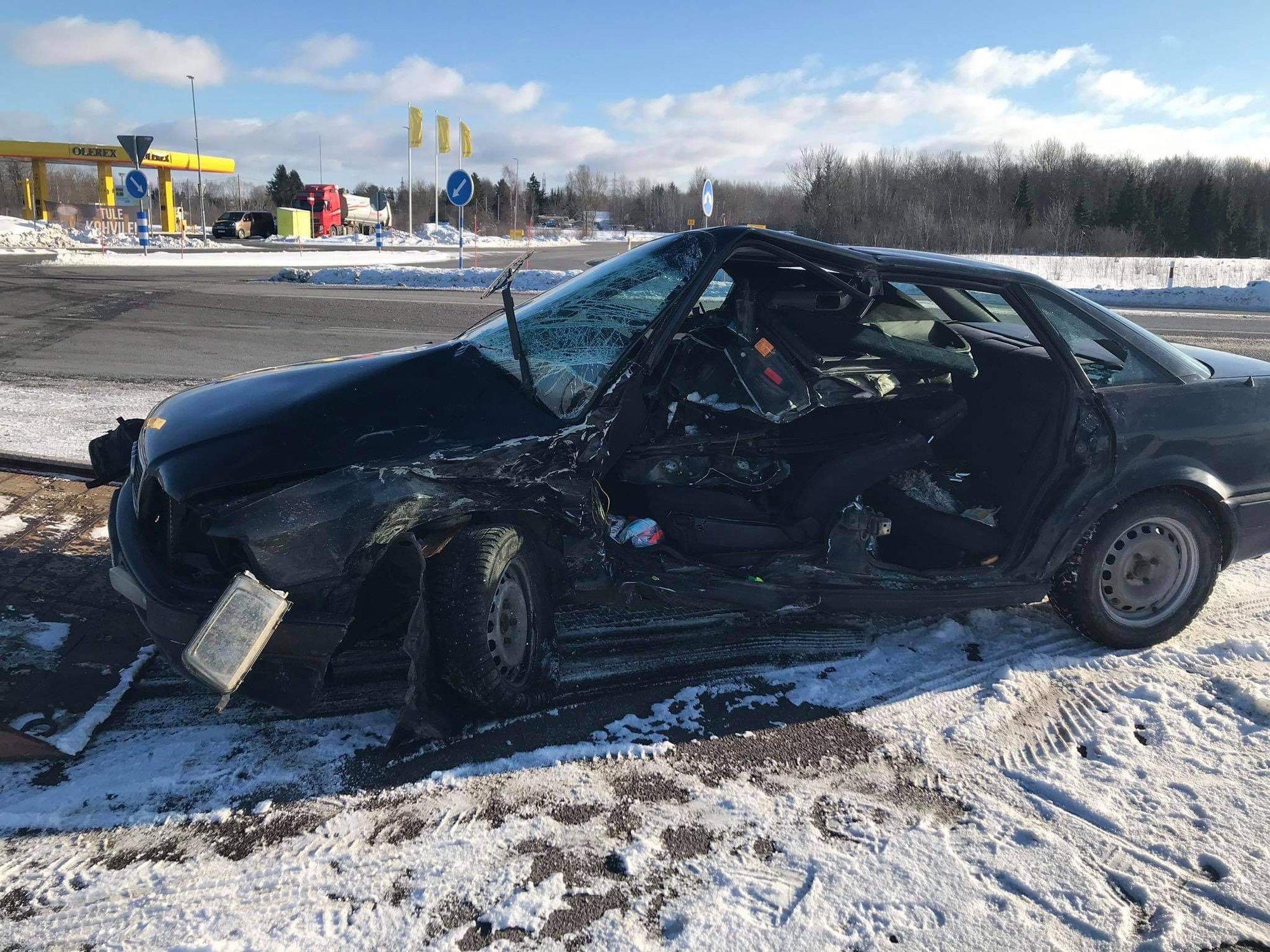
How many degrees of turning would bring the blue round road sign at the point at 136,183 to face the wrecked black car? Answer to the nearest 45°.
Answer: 0° — it already faces it

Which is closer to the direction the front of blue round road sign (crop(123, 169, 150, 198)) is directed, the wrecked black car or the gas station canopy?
the wrecked black car

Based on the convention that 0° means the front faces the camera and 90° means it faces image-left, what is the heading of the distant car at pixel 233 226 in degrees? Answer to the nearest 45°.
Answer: approximately 45°

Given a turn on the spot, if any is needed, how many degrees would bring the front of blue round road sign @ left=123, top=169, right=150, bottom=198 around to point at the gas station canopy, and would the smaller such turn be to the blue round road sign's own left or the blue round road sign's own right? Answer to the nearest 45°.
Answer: approximately 180°

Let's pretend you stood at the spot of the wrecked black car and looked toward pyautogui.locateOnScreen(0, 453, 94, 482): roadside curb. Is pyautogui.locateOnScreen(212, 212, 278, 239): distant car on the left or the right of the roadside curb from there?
right

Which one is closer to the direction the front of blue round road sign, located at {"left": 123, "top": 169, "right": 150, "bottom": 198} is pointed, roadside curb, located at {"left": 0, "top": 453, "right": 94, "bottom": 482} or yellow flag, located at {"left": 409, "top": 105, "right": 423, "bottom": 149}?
the roadside curb

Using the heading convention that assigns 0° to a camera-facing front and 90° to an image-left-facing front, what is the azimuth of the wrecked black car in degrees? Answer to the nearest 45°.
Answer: approximately 45°

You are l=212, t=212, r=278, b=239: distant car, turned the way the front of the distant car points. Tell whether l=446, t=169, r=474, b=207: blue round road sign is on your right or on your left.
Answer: on your left

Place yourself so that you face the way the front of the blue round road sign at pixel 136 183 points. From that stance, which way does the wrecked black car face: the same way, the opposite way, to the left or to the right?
to the right

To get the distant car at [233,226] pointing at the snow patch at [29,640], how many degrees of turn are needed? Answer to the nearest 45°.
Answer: approximately 45° to its left

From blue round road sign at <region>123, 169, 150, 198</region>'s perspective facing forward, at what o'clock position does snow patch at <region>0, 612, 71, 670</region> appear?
The snow patch is roughly at 12 o'clock from the blue round road sign.

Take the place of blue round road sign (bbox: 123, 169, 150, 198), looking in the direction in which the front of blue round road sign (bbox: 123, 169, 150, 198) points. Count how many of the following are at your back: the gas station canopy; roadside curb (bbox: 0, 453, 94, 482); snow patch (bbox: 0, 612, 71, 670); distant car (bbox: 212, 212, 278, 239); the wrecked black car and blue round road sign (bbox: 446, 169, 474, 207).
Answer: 2

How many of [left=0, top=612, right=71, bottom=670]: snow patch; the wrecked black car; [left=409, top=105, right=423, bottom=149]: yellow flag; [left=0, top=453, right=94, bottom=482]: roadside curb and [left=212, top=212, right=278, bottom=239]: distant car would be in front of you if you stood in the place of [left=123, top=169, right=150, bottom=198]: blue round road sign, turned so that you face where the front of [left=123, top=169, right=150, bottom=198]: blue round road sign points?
3

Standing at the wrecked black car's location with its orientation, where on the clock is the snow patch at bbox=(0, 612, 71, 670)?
The snow patch is roughly at 1 o'clock from the wrecked black car.
